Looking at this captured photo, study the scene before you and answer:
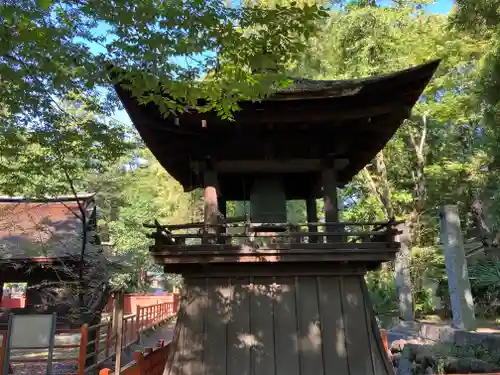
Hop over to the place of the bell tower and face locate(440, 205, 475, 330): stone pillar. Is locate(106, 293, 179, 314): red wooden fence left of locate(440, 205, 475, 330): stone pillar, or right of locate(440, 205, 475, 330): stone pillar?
left

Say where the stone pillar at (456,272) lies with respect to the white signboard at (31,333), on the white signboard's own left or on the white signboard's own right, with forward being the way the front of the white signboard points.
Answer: on the white signboard's own left

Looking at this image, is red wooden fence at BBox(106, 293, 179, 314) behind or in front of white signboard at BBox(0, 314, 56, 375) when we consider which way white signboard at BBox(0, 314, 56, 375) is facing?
behind

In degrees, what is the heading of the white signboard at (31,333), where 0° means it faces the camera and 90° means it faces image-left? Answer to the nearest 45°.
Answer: approximately 0°

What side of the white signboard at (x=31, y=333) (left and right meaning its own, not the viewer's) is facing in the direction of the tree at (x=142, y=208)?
back

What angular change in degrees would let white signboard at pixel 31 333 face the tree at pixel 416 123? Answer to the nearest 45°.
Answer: approximately 90° to its left

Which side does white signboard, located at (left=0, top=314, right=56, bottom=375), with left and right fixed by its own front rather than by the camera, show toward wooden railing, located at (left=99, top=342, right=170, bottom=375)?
left

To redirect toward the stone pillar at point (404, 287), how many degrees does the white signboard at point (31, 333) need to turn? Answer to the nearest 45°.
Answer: approximately 90° to its left
